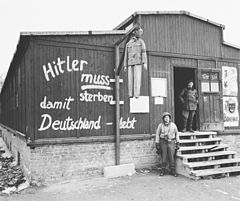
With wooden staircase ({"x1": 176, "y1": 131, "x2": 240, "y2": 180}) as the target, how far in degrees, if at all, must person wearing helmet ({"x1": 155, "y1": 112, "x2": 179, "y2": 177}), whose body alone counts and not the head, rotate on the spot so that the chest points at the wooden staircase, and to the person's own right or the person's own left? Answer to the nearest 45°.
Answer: approximately 90° to the person's own left

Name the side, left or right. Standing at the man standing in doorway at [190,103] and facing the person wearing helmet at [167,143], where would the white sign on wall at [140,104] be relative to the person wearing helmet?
right

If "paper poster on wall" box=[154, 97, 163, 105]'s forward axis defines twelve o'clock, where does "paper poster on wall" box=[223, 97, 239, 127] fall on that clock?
"paper poster on wall" box=[223, 97, 239, 127] is roughly at 8 o'clock from "paper poster on wall" box=[154, 97, 163, 105].

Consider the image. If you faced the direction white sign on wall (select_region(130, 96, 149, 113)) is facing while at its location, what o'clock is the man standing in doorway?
The man standing in doorway is roughly at 8 o'clock from the white sign on wall.

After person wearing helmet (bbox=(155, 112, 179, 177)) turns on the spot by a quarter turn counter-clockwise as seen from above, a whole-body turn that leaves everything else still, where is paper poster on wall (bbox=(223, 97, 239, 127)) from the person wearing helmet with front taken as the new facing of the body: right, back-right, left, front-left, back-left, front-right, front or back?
front-left

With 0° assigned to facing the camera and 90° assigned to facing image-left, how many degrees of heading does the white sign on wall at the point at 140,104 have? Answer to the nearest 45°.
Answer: approximately 0°
